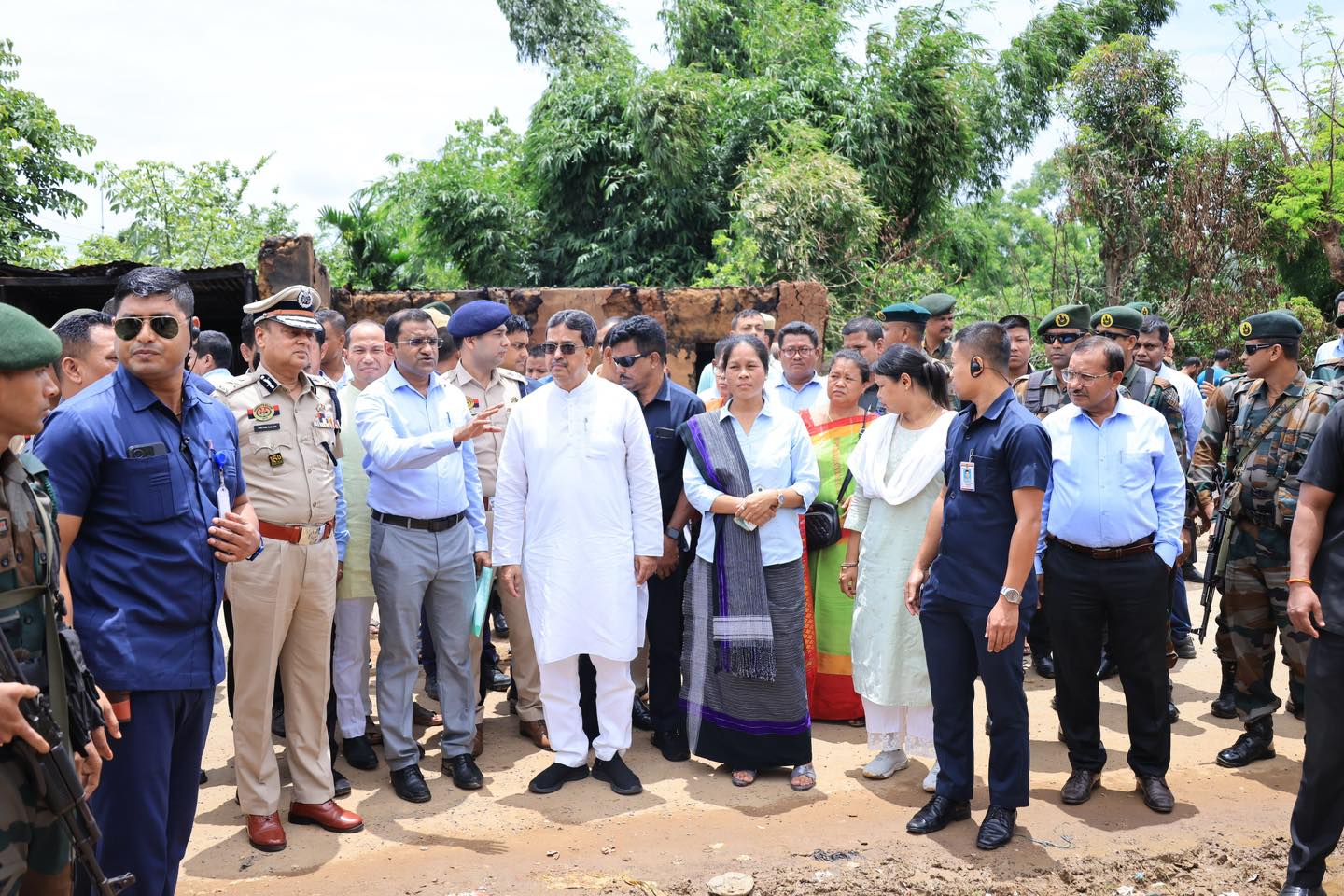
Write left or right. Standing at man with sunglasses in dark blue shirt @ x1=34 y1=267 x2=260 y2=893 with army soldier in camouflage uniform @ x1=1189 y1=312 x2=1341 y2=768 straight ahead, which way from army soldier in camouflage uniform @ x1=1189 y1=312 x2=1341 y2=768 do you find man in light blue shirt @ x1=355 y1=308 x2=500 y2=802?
left

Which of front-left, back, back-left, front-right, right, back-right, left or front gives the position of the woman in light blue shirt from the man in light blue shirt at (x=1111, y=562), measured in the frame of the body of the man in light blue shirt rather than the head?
right

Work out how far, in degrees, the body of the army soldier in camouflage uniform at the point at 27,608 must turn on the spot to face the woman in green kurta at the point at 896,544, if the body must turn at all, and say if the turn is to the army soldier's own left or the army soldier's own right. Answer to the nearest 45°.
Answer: approximately 45° to the army soldier's own left

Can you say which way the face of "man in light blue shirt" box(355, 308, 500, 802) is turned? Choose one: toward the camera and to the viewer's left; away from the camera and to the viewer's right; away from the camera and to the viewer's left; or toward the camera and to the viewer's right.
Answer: toward the camera and to the viewer's right

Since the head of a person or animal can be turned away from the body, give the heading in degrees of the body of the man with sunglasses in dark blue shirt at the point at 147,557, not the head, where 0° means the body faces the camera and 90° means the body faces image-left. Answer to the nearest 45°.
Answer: approximately 315°

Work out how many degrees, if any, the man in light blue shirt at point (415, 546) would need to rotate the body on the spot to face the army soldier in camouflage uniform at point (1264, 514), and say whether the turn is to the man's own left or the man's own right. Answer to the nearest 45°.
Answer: approximately 45° to the man's own left

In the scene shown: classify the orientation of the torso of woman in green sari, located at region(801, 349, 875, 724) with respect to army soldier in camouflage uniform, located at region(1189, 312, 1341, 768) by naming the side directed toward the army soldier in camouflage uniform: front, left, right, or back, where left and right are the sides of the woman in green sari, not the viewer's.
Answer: left

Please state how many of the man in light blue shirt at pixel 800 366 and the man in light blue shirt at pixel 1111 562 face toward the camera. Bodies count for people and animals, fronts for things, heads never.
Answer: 2

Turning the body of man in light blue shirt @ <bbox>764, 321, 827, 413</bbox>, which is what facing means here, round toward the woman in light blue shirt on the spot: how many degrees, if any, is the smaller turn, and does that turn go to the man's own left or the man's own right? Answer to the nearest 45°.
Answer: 0° — they already face them
